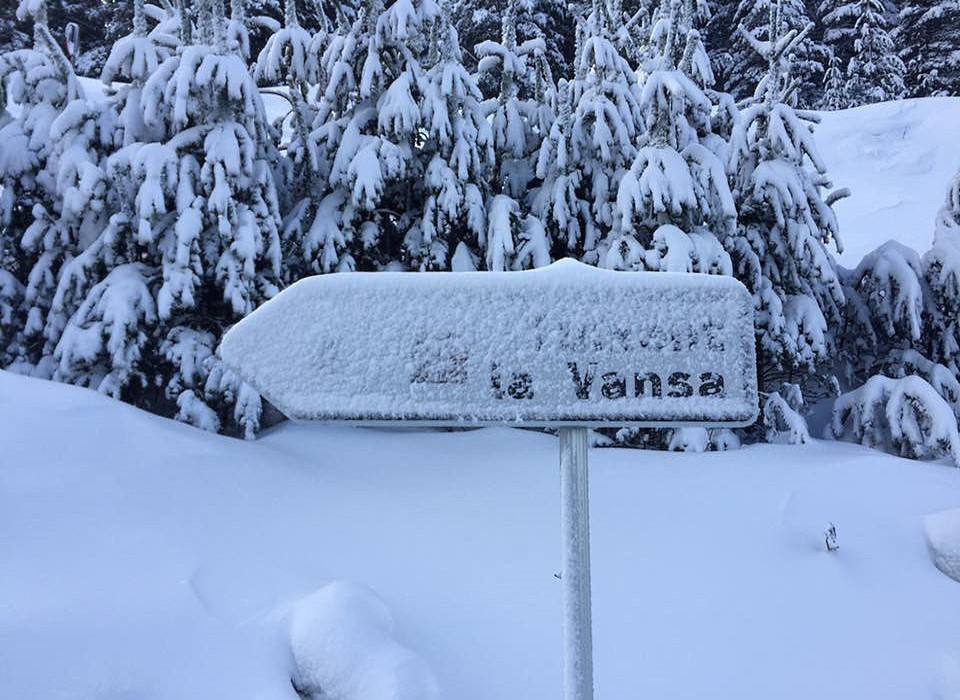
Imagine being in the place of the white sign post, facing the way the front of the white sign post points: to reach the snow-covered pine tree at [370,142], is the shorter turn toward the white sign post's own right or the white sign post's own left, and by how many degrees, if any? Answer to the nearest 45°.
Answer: approximately 180°

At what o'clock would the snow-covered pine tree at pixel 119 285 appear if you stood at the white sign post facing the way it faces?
The snow-covered pine tree is roughly at 5 o'clock from the white sign post.

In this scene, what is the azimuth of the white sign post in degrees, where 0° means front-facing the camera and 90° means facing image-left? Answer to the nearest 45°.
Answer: approximately 0°

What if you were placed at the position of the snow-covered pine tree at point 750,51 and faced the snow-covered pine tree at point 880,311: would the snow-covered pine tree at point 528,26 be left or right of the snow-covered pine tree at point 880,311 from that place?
right

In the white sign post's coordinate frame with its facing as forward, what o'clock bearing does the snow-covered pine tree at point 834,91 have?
The snow-covered pine tree is roughly at 7 o'clock from the white sign post.

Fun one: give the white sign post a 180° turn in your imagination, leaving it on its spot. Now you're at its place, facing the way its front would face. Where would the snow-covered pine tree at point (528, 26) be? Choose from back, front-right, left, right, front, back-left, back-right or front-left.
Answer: front

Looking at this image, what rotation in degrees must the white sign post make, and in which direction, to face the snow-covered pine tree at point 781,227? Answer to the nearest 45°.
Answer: approximately 135° to its left

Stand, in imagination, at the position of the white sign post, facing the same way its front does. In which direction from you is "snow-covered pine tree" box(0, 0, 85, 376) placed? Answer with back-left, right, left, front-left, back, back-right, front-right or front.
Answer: back-right

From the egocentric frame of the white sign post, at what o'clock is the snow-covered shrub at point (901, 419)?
The snow-covered shrub is roughly at 7 o'clock from the white sign post.

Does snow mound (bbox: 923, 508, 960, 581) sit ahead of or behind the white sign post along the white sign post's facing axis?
behind

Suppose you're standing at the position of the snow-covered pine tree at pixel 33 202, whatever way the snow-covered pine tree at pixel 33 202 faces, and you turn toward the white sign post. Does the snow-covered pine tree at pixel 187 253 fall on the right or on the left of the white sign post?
left

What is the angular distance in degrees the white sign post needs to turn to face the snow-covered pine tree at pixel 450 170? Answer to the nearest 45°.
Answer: approximately 180°

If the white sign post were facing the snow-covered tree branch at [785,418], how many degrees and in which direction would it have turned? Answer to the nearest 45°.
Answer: approximately 135° to its left
